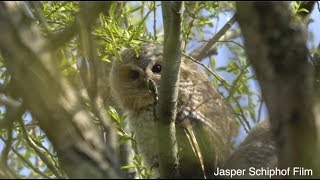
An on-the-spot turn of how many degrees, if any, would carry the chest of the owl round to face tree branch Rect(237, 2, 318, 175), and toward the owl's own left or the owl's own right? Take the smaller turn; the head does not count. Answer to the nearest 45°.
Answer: approximately 45° to the owl's own left

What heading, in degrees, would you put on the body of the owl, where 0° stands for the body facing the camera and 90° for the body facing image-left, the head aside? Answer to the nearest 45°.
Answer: approximately 45°

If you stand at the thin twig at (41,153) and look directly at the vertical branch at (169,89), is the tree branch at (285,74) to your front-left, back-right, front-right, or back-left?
front-right

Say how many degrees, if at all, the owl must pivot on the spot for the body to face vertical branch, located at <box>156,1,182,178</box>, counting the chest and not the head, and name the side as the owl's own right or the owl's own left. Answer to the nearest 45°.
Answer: approximately 45° to the owl's own left
